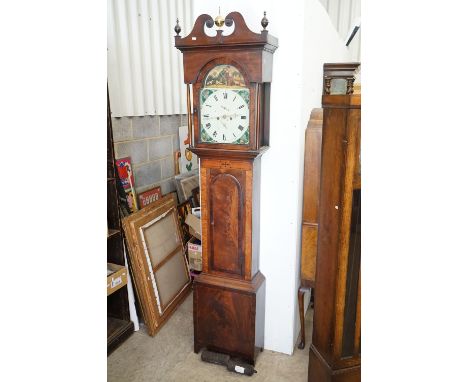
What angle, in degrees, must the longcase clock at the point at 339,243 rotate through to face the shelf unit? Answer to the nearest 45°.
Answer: approximately 135° to its right

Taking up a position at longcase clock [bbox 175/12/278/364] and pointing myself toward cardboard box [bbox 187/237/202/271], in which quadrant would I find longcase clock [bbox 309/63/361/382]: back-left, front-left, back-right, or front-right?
back-right

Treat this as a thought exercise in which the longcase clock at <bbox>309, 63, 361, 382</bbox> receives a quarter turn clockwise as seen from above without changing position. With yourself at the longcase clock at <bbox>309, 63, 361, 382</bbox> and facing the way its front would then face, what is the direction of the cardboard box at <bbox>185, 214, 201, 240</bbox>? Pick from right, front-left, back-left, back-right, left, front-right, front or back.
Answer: right

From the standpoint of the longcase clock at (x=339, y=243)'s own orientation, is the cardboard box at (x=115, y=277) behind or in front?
behind

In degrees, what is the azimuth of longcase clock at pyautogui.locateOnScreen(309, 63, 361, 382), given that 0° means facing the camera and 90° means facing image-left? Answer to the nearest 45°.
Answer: approximately 315°
